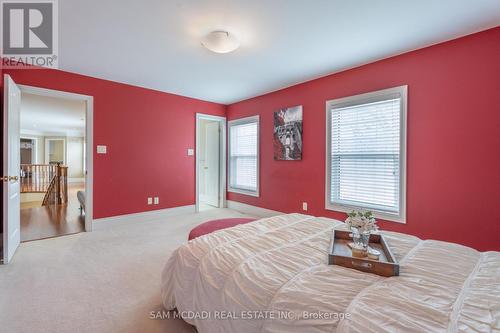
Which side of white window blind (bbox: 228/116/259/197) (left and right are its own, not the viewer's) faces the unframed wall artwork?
left

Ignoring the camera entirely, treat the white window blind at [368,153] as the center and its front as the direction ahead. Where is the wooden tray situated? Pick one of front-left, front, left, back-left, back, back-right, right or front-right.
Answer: front-left

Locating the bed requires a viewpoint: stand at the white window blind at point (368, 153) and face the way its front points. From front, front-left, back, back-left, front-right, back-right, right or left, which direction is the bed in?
front-left

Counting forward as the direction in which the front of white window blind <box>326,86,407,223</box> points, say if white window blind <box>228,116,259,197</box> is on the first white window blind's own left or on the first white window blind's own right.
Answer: on the first white window blind's own right

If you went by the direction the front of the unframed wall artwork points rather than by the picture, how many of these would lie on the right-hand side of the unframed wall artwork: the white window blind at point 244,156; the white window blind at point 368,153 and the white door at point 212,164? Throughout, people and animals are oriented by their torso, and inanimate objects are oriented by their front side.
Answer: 2

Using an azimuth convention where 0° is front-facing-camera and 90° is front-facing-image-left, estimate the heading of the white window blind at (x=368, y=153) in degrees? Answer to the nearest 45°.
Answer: approximately 45°

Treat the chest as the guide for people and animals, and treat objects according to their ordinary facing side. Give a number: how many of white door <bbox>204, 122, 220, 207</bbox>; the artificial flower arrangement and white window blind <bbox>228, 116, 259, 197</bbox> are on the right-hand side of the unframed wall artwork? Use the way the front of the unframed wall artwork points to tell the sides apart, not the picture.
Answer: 2

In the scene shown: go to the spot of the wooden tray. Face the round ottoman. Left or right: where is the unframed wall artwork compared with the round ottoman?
right

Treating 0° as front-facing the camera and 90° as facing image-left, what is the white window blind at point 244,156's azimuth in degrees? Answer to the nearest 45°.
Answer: approximately 45°

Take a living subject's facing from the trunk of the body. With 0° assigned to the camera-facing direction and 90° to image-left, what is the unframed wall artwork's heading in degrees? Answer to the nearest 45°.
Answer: approximately 45°
